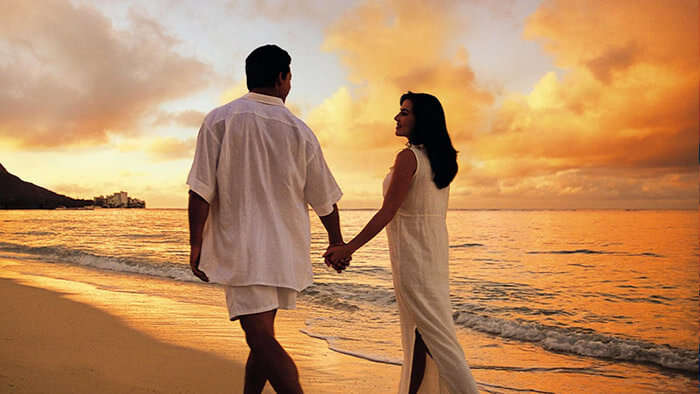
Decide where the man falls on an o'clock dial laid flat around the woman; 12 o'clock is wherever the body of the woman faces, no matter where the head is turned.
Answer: The man is roughly at 9 o'clock from the woman.

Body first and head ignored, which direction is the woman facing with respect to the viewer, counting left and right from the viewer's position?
facing away from the viewer and to the left of the viewer
